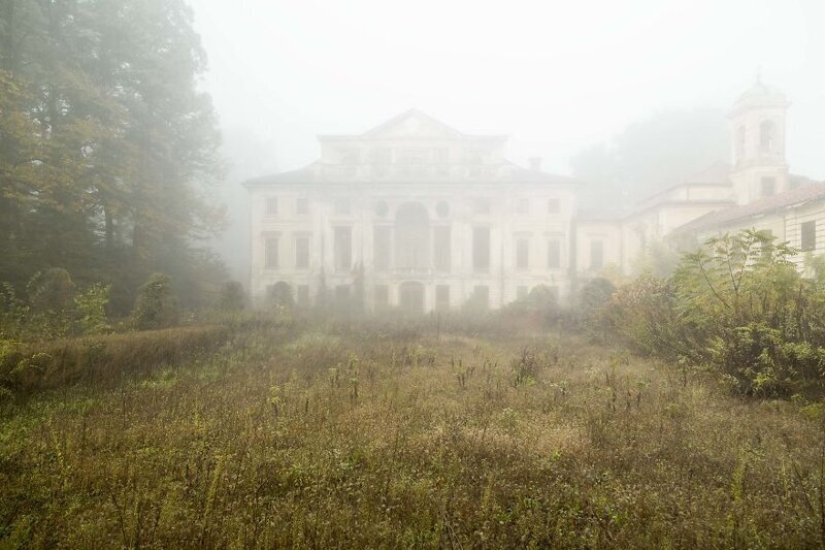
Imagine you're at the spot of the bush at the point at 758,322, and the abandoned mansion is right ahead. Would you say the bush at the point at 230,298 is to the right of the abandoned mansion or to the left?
left

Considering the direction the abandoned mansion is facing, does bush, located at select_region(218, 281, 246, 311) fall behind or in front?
in front

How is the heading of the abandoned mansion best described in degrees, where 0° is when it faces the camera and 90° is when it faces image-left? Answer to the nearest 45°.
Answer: approximately 0°

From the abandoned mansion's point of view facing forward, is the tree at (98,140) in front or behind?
in front

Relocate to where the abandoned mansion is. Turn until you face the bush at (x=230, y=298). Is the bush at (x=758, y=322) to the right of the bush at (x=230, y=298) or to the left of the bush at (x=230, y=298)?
left
